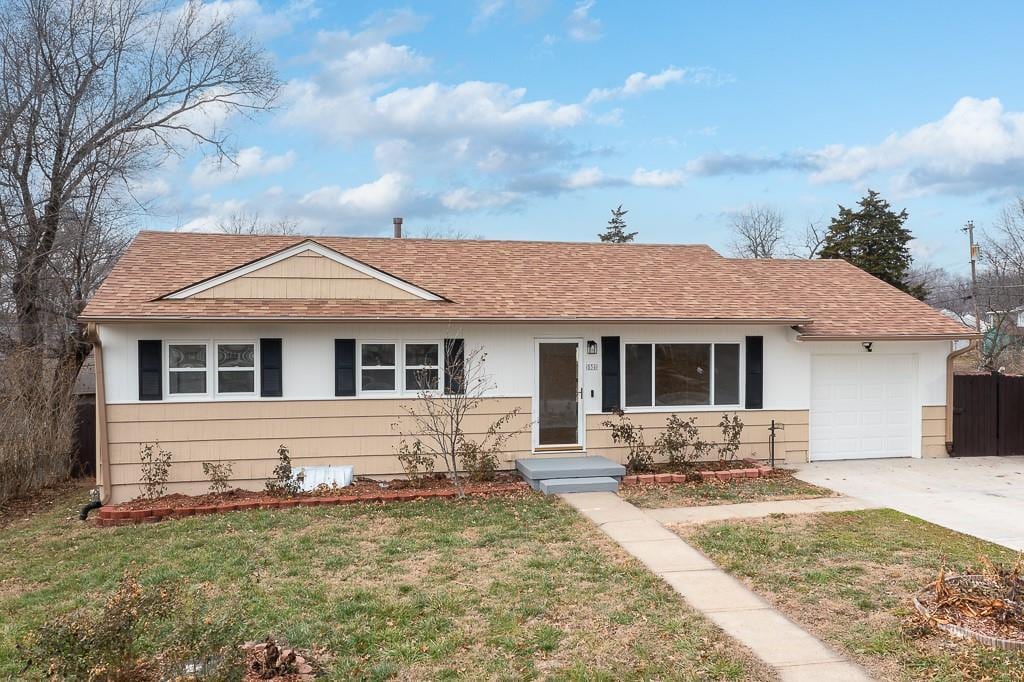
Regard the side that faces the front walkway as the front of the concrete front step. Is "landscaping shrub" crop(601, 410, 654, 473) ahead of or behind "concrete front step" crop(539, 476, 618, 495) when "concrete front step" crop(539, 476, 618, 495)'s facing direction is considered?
behind

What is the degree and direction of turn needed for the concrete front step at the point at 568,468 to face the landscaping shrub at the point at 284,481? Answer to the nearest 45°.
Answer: approximately 90° to its right

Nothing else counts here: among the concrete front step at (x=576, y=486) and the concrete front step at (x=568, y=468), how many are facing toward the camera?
2

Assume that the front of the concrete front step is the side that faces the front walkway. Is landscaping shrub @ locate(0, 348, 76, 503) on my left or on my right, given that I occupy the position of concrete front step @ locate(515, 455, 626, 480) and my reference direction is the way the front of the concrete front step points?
on my right

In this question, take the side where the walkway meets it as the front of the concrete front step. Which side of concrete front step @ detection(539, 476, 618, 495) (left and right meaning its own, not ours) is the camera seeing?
front

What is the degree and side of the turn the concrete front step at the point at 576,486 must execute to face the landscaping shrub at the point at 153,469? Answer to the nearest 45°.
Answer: approximately 90° to its right

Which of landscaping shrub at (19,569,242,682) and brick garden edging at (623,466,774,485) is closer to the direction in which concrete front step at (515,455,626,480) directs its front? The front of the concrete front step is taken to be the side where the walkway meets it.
the landscaping shrub

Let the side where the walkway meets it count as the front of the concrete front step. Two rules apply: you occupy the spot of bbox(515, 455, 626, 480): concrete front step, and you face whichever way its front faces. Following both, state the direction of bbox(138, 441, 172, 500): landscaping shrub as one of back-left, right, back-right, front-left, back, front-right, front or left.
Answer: right

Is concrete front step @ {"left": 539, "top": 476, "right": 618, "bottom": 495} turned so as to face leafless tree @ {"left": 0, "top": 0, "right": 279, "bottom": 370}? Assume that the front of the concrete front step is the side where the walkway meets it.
no

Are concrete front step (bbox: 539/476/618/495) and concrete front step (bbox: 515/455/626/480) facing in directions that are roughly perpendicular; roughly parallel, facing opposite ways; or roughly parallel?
roughly parallel

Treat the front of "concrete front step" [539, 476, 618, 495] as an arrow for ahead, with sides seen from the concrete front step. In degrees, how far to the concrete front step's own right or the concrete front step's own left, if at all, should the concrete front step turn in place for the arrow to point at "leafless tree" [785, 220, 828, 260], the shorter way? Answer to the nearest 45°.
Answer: approximately 180°

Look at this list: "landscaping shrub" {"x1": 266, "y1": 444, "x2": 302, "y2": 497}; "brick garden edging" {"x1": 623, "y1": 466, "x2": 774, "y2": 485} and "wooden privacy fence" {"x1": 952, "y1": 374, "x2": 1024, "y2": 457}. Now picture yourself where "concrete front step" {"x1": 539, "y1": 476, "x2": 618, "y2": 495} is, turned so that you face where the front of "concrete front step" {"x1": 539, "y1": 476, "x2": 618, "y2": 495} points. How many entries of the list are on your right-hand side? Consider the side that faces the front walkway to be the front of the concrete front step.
1
